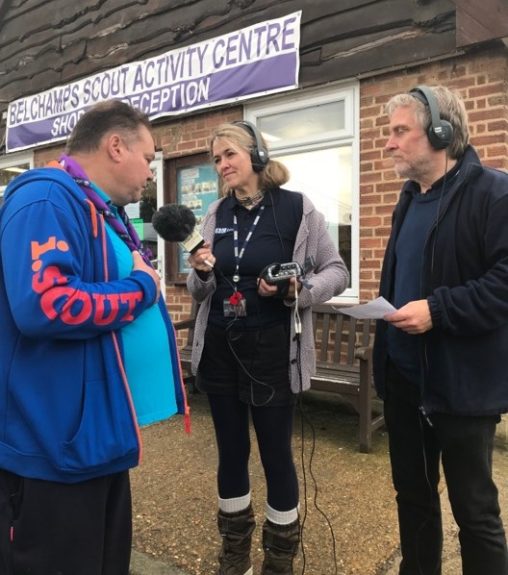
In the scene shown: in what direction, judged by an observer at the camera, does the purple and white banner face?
facing the viewer and to the left of the viewer

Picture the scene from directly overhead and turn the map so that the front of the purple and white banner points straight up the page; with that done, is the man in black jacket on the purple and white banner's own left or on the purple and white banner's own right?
on the purple and white banner's own left

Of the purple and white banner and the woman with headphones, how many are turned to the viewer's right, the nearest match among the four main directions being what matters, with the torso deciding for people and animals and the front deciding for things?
0

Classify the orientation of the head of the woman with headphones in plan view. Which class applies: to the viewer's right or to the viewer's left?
to the viewer's left

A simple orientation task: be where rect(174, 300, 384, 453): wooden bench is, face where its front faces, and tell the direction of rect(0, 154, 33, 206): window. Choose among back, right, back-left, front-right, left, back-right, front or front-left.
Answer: right

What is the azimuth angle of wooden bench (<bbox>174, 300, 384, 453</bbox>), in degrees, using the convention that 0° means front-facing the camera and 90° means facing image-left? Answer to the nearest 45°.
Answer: approximately 45°

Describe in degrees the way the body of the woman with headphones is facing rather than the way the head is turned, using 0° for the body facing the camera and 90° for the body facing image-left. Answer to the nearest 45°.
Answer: approximately 45°

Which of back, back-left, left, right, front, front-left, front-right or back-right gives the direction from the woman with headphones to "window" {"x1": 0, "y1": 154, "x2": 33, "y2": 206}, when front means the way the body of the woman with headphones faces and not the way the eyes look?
right

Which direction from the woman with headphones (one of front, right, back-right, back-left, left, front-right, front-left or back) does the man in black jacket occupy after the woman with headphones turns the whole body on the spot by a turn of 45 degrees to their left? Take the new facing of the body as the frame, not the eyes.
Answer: front-left

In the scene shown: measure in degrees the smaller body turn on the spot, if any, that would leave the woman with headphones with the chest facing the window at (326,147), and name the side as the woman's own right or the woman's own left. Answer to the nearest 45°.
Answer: approximately 135° to the woman's own right

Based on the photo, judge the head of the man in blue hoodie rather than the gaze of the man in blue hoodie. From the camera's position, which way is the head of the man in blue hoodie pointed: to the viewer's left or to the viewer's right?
to the viewer's right

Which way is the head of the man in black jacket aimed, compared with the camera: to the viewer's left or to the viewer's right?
to the viewer's left
